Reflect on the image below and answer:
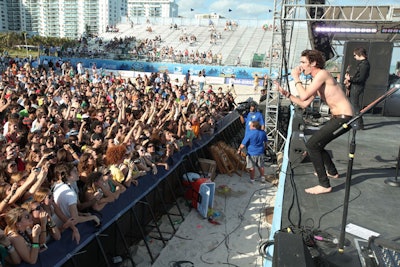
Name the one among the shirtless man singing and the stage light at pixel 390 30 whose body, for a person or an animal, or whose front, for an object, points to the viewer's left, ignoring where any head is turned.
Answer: the shirtless man singing

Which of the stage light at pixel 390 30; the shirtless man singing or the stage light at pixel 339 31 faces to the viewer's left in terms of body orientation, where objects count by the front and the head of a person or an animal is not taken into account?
the shirtless man singing

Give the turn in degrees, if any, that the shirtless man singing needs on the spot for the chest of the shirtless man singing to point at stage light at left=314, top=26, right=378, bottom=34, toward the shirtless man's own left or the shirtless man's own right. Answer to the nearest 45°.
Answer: approximately 90° to the shirtless man's own right

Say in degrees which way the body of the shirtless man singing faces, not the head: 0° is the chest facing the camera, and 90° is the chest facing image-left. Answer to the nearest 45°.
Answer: approximately 90°

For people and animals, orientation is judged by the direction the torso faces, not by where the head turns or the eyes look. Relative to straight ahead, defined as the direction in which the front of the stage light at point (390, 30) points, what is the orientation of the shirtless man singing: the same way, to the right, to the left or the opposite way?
to the right

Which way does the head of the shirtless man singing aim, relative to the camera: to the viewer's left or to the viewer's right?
to the viewer's left

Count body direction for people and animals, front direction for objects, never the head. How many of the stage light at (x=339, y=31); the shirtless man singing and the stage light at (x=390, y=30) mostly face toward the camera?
2

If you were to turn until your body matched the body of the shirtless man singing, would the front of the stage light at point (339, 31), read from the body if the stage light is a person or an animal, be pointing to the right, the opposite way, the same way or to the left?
to the left

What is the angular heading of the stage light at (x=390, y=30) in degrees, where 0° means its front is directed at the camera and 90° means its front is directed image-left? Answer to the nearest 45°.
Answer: approximately 0°
